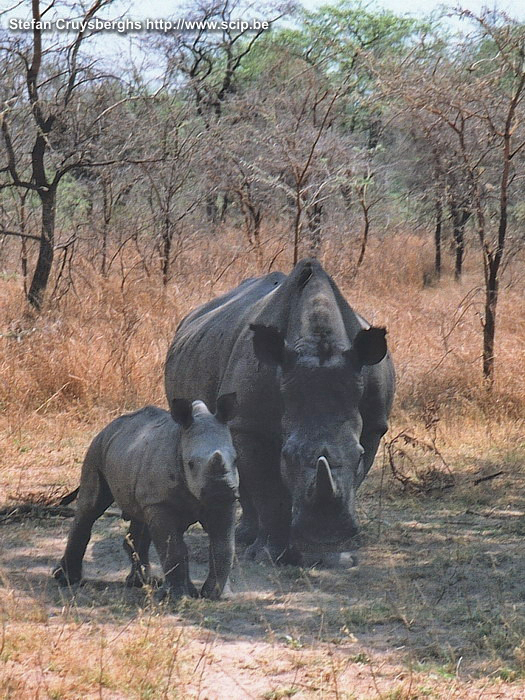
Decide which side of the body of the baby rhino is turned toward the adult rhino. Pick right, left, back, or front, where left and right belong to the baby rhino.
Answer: left

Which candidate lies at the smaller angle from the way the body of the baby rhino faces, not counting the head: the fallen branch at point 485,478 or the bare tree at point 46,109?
the fallen branch

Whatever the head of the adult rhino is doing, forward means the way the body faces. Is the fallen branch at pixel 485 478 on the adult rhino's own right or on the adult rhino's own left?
on the adult rhino's own left

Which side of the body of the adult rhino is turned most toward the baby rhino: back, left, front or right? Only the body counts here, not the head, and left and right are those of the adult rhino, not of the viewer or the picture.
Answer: right

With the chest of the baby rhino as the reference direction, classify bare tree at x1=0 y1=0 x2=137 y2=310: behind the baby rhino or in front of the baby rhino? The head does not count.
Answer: behind

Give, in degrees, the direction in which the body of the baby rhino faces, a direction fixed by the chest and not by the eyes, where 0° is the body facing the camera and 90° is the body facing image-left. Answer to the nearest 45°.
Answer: approximately 315°

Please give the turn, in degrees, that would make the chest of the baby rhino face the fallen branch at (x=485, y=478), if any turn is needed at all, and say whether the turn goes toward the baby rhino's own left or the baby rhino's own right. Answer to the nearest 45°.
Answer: approximately 90° to the baby rhino's own left

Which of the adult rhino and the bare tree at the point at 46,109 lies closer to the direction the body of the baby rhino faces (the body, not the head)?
the adult rhino

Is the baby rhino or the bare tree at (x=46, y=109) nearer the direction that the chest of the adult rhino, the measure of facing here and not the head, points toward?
the baby rhino

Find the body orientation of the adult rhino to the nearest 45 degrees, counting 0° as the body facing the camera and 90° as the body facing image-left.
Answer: approximately 315°

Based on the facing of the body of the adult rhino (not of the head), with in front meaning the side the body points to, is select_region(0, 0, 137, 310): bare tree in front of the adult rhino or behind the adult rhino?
behind
